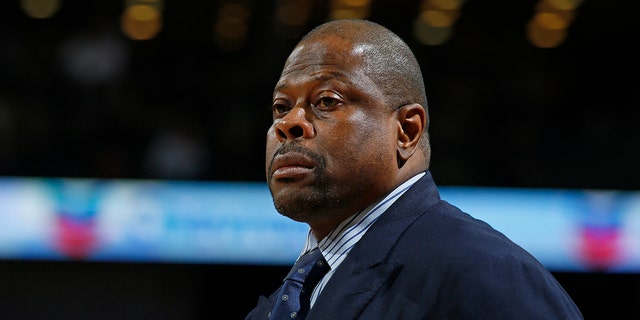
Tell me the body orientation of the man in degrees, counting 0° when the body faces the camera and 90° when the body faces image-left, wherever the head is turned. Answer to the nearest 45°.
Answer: approximately 45°

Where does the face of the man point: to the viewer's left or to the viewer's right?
to the viewer's left
